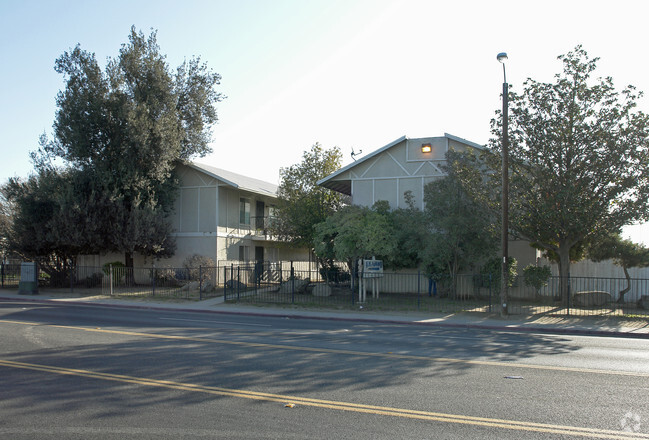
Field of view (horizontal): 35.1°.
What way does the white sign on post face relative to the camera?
toward the camera

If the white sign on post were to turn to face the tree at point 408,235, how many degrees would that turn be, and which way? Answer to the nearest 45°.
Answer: approximately 135° to its left

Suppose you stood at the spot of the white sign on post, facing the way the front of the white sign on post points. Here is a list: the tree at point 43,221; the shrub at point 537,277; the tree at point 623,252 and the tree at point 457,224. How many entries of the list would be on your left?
3

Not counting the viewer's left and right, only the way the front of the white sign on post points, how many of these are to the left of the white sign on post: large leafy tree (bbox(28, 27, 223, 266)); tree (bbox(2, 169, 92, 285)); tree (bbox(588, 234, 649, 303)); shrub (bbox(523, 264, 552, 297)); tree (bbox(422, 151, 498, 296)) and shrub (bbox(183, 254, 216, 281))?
3

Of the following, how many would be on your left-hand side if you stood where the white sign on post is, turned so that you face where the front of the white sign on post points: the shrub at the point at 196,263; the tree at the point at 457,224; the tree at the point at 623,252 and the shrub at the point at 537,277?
3

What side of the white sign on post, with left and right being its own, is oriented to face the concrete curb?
front

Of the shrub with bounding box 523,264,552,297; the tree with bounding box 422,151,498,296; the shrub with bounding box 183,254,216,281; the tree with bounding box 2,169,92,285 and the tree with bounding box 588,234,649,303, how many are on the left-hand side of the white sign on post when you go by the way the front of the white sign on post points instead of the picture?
3

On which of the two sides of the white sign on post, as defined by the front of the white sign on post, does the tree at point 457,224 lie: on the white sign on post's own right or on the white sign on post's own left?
on the white sign on post's own left

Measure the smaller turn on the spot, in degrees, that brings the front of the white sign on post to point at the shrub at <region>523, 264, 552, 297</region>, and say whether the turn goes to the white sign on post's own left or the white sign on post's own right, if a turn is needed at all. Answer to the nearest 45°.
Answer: approximately 90° to the white sign on post's own left

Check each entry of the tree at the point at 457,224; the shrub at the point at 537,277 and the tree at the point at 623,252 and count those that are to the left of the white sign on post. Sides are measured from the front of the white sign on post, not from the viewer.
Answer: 3

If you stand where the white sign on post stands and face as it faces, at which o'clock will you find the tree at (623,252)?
The tree is roughly at 9 o'clock from the white sign on post.

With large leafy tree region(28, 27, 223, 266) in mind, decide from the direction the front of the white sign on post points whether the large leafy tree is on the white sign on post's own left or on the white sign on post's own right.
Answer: on the white sign on post's own right
